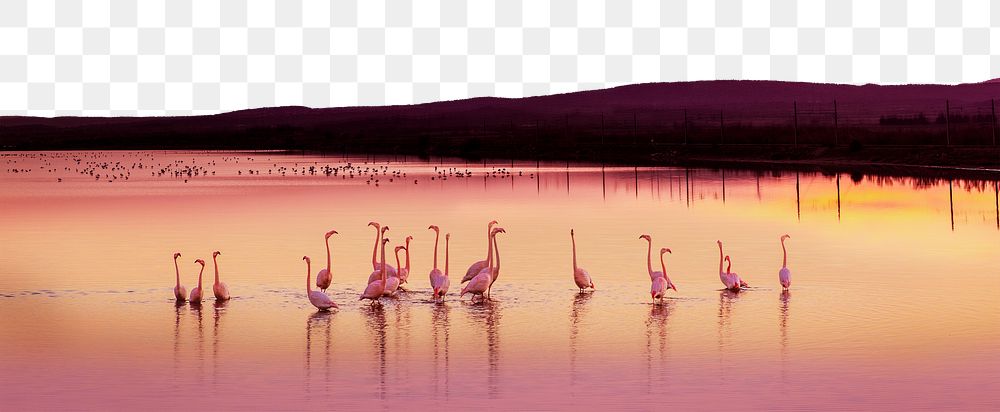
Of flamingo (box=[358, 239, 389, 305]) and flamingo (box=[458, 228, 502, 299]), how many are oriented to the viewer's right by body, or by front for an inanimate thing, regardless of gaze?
2

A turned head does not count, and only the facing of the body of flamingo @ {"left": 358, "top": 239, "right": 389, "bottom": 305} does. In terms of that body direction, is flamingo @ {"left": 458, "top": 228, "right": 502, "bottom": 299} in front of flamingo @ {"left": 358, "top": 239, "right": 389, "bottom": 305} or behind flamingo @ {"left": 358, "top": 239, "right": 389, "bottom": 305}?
in front

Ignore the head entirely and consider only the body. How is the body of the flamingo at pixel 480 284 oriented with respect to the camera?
to the viewer's right

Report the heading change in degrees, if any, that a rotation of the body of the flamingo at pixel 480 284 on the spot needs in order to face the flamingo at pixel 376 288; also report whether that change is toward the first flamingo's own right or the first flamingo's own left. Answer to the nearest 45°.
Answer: approximately 180°

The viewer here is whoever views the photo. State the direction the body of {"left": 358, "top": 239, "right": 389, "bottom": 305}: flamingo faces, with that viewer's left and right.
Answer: facing to the right of the viewer
